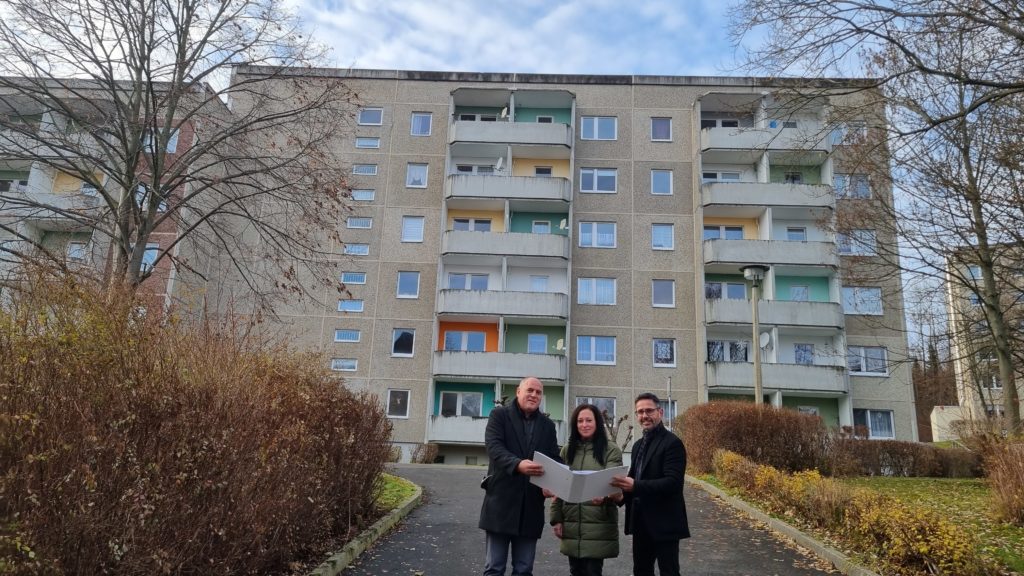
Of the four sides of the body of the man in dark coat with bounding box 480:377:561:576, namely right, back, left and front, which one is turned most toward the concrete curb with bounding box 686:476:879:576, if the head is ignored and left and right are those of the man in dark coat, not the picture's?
left

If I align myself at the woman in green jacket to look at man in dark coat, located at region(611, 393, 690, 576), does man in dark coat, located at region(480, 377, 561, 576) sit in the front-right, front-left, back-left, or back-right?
back-right

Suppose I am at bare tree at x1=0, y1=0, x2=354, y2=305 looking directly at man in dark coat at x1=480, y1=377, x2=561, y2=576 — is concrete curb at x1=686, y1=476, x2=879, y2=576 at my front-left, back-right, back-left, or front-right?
front-left

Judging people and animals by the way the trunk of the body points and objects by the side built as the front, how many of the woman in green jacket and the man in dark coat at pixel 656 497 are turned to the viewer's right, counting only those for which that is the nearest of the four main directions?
0

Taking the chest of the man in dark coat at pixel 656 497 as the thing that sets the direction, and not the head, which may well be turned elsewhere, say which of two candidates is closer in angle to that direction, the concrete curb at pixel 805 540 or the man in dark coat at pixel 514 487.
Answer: the man in dark coat

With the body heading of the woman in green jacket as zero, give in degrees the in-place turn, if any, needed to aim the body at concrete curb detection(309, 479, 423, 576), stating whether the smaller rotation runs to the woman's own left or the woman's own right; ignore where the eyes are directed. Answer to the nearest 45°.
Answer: approximately 135° to the woman's own right

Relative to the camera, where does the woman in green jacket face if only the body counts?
toward the camera

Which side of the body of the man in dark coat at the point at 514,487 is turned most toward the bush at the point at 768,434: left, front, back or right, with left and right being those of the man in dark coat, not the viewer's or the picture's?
left

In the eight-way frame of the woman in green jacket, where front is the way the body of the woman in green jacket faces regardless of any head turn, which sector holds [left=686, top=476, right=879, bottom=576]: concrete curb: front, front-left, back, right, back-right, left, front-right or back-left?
back-left

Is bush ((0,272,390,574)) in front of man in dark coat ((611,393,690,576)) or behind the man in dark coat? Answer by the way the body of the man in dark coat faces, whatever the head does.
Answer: in front

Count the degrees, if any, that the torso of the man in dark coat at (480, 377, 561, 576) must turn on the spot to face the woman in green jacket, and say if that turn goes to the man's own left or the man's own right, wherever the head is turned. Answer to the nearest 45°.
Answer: approximately 45° to the man's own left

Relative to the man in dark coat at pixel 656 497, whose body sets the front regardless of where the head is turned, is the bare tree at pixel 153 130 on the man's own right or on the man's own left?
on the man's own right

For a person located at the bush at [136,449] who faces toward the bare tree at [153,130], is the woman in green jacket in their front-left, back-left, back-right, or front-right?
back-right

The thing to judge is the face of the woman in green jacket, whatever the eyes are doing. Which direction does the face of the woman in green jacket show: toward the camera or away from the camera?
toward the camera
